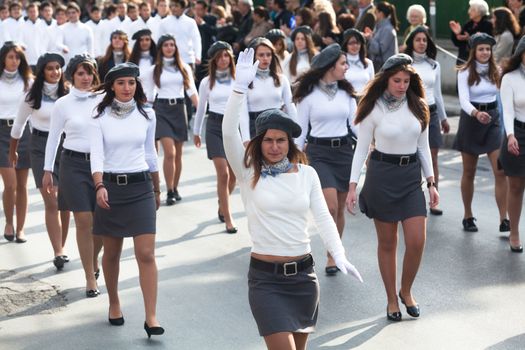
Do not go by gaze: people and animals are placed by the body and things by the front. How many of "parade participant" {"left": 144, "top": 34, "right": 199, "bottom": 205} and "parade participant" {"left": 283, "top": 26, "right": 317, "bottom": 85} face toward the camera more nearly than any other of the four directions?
2

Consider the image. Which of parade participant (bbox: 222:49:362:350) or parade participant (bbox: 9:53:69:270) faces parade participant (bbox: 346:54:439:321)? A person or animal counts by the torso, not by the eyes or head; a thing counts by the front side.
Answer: parade participant (bbox: 9:53:69:270)

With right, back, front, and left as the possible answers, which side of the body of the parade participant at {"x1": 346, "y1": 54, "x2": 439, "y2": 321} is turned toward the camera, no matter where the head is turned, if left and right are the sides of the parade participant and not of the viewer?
front

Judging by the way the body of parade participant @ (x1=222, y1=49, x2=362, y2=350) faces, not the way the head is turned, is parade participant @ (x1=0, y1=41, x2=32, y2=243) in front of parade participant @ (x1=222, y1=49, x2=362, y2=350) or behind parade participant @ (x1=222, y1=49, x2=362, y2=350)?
behind

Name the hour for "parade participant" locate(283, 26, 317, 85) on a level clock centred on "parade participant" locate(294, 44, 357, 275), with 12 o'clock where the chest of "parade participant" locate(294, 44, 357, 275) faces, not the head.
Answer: "parade participant" locate(283, 26, 317, 85) is roughly at 6 o'clock from "parade participant" locate(294, 44, 357, 275).

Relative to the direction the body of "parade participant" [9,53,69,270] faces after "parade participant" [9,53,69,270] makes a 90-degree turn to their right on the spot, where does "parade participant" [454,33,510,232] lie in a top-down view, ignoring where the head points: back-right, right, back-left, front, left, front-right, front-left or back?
back-left

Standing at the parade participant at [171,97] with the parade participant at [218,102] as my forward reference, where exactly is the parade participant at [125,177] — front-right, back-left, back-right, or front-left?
front-right

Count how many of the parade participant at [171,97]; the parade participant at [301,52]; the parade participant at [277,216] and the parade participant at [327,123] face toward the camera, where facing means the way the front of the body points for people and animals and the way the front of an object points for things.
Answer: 4

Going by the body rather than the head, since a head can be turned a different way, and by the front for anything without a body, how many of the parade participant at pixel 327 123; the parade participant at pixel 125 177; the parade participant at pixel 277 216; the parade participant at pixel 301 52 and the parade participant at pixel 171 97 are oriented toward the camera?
5

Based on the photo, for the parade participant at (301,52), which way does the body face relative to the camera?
toward the camera

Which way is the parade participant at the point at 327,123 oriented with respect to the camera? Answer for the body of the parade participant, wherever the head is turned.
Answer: toward the camera

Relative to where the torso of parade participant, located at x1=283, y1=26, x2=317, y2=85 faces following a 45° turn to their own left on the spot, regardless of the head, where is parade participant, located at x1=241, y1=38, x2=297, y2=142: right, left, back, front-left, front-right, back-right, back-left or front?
front-right

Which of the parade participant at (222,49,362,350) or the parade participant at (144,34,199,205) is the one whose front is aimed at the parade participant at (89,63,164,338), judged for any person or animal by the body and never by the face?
the parade participant at (144,34,199,205)

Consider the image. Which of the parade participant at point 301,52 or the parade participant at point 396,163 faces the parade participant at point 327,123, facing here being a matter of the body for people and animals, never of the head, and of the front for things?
the parade participant at point 301,52

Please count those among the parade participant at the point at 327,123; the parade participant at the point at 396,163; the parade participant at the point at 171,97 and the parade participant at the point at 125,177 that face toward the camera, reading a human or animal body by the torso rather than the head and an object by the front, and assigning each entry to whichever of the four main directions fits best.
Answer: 4
